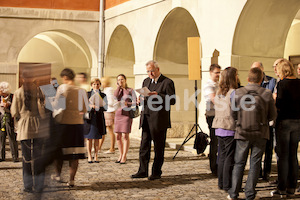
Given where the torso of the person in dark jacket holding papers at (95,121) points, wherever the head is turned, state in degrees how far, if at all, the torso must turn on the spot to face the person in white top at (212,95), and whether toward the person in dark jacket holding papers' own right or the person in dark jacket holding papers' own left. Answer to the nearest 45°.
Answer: approximately 45° to the person in dark jacket holding papers' own left

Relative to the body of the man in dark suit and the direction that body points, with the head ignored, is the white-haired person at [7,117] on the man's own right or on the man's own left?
on the man's own right

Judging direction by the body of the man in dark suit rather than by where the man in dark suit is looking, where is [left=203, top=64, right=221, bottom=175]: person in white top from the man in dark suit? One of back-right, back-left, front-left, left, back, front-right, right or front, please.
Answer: back-left

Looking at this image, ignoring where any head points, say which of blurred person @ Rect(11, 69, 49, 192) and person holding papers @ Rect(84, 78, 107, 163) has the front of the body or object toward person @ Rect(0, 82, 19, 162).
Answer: blurred person @ Rect(11, 69, 49, 192)

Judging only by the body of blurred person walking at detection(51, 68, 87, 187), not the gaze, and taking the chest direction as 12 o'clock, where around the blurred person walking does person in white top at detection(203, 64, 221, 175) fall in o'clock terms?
The person in white top is roughly at 3 o'clock from the blurred person walking.

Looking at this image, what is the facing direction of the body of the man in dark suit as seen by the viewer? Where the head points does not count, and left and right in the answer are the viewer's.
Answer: facing the viewer and to the left of the viewer

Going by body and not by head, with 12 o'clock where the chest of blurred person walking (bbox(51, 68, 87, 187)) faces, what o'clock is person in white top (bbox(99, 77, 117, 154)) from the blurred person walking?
The person in white top is roughly at 2 o'clock from the blurred person walking.

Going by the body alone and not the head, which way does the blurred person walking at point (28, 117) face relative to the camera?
away from the camera

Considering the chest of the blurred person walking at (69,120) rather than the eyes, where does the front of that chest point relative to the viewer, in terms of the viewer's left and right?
facing away from the viewer and to the left of the viewer

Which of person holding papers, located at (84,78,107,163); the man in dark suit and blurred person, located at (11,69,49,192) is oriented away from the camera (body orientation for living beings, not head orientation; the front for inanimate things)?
blurred person, located at (11,69,49,192)

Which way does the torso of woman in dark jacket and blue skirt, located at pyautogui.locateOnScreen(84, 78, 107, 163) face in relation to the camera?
toward the camera

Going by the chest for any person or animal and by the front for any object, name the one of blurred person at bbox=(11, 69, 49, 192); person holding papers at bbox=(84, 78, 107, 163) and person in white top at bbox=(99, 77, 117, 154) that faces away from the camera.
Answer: blurred person at bbox=(11, 69, 49, 192)
